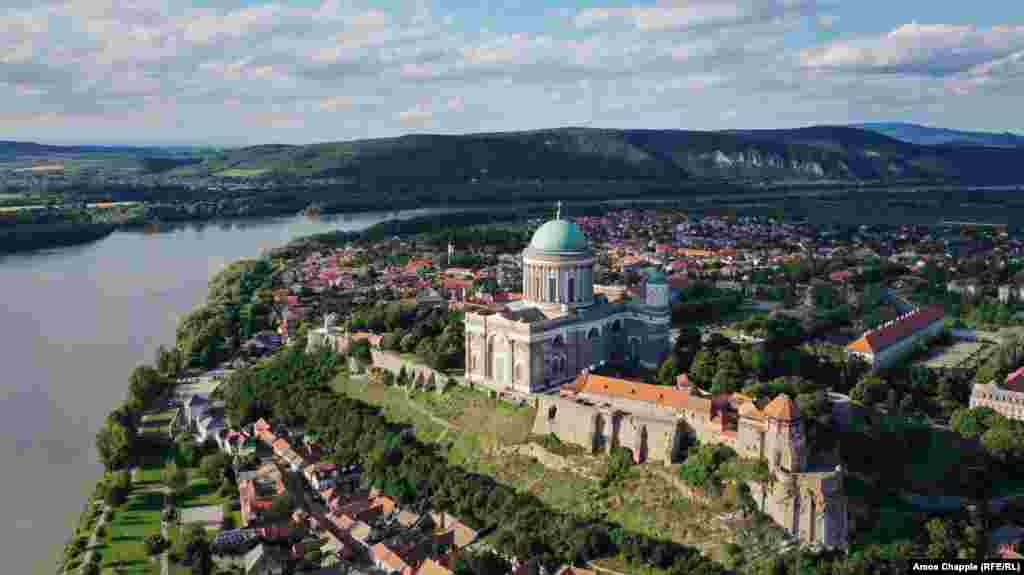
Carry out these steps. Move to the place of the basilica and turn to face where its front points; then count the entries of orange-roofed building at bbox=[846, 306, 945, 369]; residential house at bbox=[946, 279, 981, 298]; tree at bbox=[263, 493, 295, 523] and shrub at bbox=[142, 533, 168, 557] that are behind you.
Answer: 2

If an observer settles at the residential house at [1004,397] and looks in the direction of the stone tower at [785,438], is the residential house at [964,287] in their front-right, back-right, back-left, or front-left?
back-right

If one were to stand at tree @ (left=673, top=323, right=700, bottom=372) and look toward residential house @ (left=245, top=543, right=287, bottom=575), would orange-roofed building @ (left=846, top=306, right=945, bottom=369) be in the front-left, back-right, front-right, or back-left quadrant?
back-left
